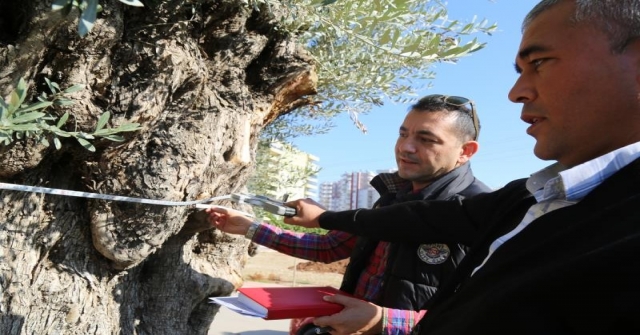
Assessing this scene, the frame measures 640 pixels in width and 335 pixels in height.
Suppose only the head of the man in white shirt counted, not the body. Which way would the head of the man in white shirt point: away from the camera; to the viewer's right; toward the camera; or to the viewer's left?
to the viewer's left

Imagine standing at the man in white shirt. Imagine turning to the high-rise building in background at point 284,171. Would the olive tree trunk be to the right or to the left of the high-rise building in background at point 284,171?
left

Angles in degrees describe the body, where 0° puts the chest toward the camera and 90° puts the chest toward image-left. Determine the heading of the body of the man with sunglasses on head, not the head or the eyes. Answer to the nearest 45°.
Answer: approximately 45°

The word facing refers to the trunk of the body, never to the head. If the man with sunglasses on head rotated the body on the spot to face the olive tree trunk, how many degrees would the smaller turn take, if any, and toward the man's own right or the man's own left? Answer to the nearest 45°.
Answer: approximately 45° to the man's own right

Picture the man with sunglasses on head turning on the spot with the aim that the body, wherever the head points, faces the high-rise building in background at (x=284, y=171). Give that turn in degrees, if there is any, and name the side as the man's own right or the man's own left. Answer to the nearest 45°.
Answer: approximately 135° to the man's own right

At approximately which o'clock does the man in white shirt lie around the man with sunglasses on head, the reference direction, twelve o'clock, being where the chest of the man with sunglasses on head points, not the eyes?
The man in white shirt is roughly at 10 o'clock from the man with sunglasses on head.

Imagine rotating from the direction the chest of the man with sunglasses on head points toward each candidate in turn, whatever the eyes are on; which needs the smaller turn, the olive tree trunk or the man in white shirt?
the olive tree trunk
